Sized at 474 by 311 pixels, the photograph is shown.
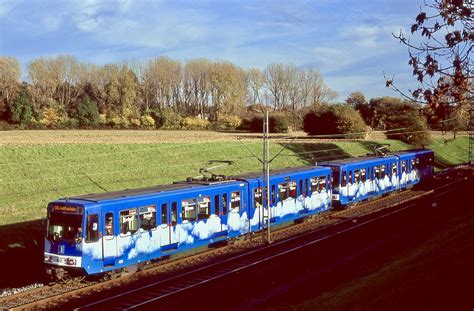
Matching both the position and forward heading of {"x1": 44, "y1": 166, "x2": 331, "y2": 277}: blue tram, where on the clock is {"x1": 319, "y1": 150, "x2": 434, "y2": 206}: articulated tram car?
The articulated tram car is roughly at 6 o'clock from the blue tram.

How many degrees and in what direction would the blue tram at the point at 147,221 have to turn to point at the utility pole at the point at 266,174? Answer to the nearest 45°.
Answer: approximately 180°

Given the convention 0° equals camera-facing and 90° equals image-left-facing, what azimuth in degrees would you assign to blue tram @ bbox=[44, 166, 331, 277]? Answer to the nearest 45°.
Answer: approximately 45°

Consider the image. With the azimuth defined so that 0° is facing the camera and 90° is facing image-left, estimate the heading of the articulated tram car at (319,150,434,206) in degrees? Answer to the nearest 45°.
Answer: approximately 45°

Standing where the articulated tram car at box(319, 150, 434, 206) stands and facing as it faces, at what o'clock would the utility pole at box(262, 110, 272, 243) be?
The utility pole is roughly at 11 o'clock from the articulated tram car.
